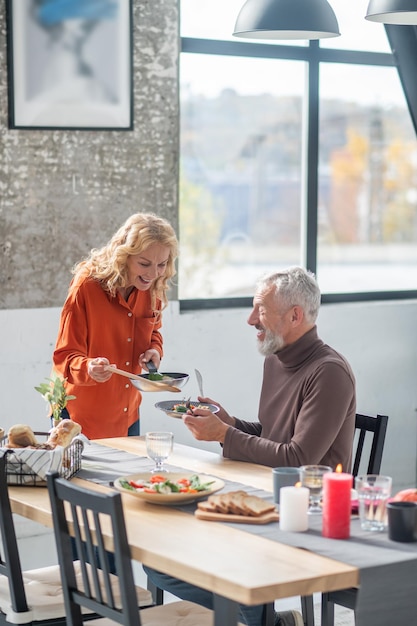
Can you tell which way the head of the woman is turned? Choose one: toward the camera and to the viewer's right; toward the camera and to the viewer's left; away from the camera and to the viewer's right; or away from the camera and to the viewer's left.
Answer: toward the camera and to the viewer's right

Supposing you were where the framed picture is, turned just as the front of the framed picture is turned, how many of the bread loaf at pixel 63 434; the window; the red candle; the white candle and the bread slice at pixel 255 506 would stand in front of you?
4

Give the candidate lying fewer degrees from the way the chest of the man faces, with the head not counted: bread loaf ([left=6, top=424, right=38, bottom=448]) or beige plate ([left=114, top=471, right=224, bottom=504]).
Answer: the bread loaf

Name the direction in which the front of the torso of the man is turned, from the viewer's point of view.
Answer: to the viewer's left

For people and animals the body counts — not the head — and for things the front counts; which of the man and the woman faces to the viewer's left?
the man

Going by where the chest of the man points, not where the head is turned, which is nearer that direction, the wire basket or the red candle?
the wire basket

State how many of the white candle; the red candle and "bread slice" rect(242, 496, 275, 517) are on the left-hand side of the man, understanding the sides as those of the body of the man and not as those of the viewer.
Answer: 3

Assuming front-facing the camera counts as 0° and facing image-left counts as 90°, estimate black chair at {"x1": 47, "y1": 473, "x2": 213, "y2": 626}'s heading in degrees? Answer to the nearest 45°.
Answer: approximately 225°

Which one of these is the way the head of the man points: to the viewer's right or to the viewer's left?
to the viewer's left

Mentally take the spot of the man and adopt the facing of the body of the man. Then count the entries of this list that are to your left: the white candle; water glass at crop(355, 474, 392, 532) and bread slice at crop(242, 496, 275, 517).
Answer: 3

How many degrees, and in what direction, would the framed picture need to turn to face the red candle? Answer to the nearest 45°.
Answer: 0° — it already faces it

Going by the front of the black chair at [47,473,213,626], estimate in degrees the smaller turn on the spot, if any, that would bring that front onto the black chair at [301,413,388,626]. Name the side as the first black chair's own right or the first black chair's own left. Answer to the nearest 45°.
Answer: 0° — it already faces it

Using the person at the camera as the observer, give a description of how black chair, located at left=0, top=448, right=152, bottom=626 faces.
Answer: facing away from the viewer and to the right of the viewer
